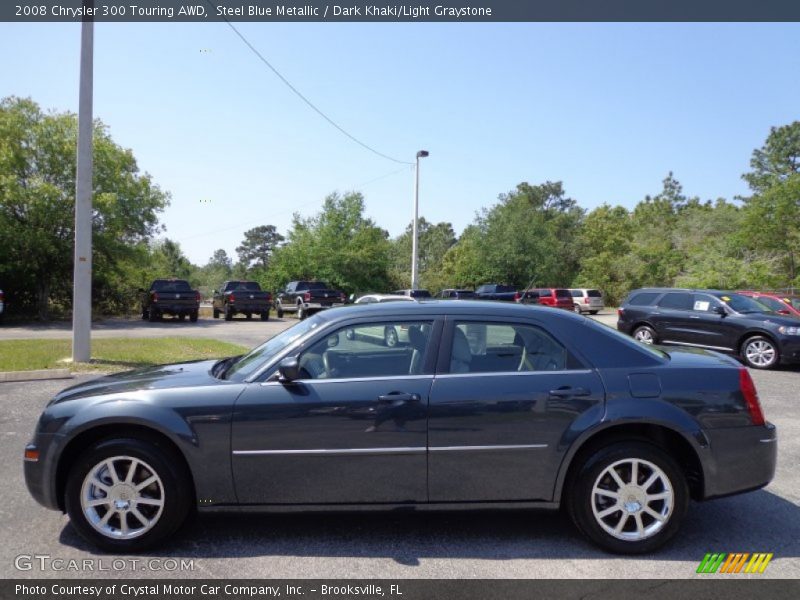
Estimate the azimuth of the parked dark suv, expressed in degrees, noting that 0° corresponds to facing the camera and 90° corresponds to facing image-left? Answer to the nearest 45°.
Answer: approximately 315°

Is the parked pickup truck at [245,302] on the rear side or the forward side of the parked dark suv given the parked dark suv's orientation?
on the rear side

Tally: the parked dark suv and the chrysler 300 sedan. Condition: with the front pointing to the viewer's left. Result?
1

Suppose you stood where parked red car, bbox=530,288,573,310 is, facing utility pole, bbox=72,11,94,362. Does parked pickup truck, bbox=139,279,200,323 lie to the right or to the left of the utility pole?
right

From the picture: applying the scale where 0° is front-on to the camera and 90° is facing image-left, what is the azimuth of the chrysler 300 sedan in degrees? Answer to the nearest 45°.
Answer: approximately 90°

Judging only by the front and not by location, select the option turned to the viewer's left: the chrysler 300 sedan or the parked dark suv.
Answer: the chrysler 300 sedan

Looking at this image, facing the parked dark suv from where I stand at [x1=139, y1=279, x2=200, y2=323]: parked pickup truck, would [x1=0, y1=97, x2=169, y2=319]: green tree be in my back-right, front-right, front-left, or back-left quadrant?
back-right

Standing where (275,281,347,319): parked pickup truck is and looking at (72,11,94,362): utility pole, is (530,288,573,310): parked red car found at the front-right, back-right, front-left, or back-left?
back-left

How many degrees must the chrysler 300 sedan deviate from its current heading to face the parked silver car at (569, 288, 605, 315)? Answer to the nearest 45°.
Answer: approximately 90° to its right

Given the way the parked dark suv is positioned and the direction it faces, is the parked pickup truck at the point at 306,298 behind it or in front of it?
behind
